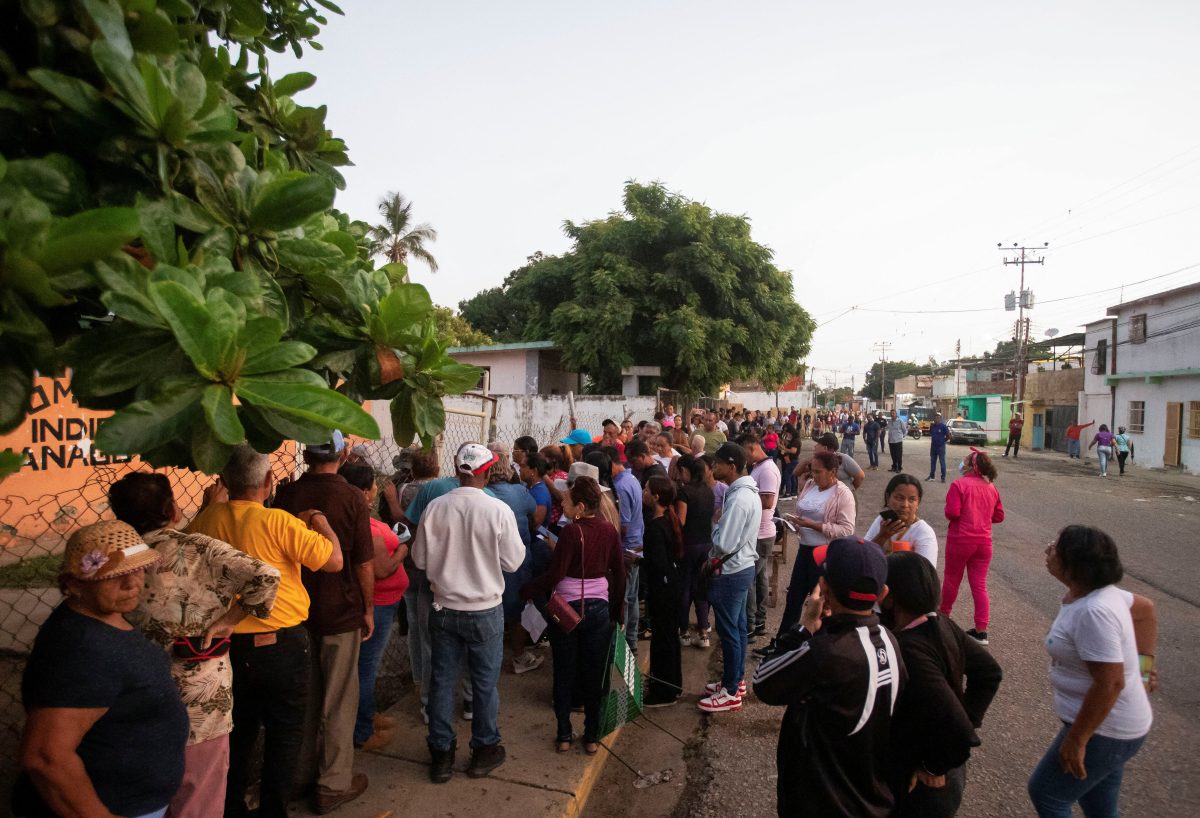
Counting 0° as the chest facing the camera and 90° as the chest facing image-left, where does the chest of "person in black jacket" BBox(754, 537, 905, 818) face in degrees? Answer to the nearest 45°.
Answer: approximately 135°

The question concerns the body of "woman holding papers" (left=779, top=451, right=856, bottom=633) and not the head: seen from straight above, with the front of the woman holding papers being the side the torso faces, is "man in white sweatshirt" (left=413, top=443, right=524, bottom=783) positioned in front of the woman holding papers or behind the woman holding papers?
in front

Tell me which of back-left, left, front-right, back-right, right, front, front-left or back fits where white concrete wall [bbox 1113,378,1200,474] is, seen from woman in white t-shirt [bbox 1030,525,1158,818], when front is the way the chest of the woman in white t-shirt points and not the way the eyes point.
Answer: right

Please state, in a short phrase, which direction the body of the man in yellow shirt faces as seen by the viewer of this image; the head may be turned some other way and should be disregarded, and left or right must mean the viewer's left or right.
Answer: facing away from the viewer

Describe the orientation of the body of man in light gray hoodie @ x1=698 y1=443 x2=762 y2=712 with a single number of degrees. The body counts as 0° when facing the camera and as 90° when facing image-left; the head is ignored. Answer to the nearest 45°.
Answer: approximately 90°

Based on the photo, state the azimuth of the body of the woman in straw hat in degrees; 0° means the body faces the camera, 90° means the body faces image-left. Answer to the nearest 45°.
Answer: approximately 315°

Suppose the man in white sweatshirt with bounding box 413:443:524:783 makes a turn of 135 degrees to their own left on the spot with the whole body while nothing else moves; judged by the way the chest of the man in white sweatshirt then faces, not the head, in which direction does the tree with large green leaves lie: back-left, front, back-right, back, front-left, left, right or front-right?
front-left

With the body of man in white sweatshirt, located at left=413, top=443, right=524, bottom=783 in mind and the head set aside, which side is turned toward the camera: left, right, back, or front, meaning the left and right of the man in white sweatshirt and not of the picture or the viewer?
back

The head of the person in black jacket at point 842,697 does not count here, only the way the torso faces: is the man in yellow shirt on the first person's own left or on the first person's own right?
on the first person's own left

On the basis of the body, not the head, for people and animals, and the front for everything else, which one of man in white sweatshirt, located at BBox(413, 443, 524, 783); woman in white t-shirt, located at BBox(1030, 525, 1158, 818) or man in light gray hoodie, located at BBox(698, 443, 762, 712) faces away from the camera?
man in white sweatshirt, located at BBox(413, 443, 524, 783)

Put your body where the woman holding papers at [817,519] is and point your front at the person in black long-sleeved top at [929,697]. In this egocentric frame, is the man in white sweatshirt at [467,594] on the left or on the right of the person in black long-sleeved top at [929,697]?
right

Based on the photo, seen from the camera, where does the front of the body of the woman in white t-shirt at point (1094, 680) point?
to the viewer's left

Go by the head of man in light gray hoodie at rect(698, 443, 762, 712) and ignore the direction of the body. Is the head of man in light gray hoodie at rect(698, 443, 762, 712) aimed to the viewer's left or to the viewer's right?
to the viewer's left

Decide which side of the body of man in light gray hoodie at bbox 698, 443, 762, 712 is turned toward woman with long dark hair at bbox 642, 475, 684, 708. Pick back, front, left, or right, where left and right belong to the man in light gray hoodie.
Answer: front
